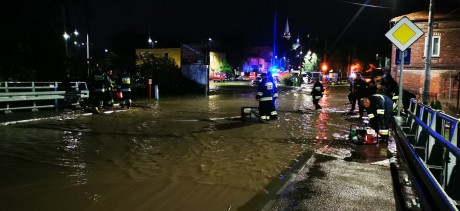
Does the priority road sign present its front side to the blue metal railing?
yes

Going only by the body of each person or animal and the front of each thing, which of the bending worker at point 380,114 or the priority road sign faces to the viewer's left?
the bending worker

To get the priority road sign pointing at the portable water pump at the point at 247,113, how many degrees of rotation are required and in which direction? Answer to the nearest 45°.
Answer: approximately 135° to its right

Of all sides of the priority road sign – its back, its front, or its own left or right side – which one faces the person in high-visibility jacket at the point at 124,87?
right

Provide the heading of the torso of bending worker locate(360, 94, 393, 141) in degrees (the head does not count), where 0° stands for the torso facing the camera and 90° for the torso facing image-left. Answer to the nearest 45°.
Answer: approximately 90°

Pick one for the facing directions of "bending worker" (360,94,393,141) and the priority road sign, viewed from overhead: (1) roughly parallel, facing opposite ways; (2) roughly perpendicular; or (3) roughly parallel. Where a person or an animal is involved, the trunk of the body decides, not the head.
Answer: roughly perpendicular

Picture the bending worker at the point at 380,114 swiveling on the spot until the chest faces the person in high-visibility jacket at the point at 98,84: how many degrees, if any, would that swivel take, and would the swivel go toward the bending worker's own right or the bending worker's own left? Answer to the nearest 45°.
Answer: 0° — they already face them

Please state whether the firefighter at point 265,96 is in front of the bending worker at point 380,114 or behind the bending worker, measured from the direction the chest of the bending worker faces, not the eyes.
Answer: in front

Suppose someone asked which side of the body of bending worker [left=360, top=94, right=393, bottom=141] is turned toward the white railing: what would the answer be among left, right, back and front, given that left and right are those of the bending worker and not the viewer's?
front

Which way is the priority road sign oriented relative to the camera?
toward the camera

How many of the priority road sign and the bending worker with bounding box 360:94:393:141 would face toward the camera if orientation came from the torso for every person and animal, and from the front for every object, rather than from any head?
1
